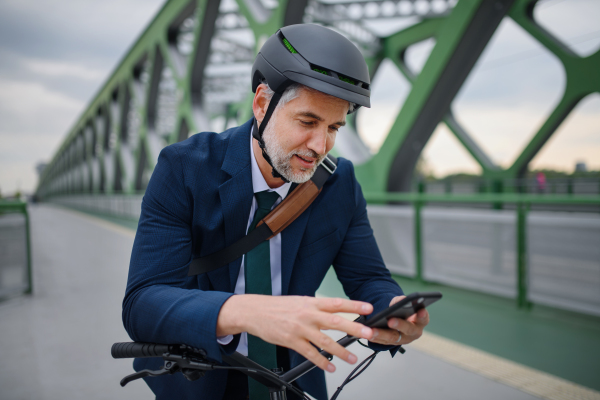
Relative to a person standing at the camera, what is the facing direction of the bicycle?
facing the viewer and to the right of the viewer

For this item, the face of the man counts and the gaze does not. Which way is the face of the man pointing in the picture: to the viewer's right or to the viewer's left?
to the viewer's right
